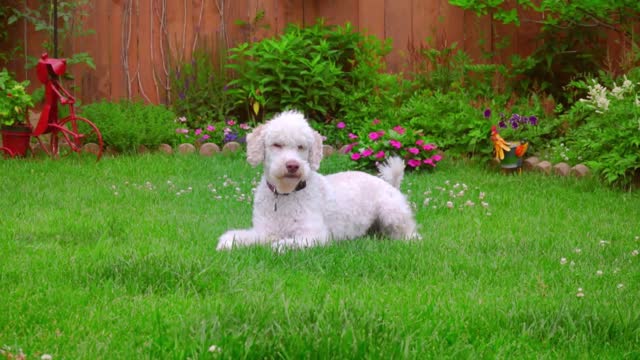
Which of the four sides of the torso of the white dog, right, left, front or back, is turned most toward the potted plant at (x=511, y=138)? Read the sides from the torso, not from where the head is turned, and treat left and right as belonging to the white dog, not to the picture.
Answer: back

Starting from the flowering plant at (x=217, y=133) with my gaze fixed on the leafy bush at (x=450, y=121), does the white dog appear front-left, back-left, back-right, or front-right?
front-right

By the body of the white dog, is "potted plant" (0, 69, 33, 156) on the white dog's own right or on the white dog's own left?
on the white dog's own right

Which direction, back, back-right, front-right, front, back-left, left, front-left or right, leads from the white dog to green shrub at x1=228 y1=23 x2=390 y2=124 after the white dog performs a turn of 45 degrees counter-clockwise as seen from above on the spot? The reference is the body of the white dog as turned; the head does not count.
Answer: back

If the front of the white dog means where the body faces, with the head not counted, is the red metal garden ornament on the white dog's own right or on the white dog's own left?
on the white dog's own right

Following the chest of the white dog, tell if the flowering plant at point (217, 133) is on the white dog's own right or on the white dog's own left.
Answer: on the white dog's own right

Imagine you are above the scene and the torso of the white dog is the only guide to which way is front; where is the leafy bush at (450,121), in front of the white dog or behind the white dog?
behind

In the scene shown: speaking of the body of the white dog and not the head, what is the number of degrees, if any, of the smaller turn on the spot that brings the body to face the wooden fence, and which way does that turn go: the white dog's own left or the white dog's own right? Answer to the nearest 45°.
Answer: approximately 135° to the white dog's own right

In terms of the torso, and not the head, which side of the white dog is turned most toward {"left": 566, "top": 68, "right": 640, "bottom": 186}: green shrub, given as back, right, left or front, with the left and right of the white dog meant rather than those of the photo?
back

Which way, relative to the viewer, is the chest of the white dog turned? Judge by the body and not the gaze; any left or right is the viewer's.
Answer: facing the viewer and to the left of the viewer
